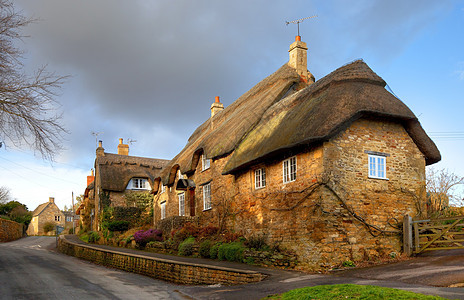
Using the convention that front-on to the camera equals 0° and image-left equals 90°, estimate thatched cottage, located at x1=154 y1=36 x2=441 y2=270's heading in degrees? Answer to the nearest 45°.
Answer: approximately 45°

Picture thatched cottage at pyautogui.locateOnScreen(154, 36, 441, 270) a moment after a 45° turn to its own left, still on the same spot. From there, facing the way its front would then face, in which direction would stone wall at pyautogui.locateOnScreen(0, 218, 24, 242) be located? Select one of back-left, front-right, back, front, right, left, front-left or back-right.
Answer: back-right

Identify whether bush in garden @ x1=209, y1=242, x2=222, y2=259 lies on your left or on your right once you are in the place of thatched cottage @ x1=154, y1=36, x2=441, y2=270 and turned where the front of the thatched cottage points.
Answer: on your right

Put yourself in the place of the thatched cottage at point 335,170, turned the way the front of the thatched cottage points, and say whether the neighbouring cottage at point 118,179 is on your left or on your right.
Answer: on your right

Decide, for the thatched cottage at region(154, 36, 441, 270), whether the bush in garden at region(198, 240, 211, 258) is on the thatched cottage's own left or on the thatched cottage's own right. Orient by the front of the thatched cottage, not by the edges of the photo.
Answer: on the thatched cottage's own right

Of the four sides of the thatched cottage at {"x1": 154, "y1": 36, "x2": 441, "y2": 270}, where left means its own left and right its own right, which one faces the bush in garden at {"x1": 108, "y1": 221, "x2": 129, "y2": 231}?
right

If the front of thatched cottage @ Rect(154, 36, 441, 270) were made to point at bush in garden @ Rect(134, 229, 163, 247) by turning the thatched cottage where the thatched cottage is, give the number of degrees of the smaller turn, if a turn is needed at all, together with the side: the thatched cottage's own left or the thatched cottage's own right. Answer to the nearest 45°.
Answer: approximately 90° to the thatched cottage's own right

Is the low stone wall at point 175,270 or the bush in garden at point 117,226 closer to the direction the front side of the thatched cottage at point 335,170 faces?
the low stone wall
